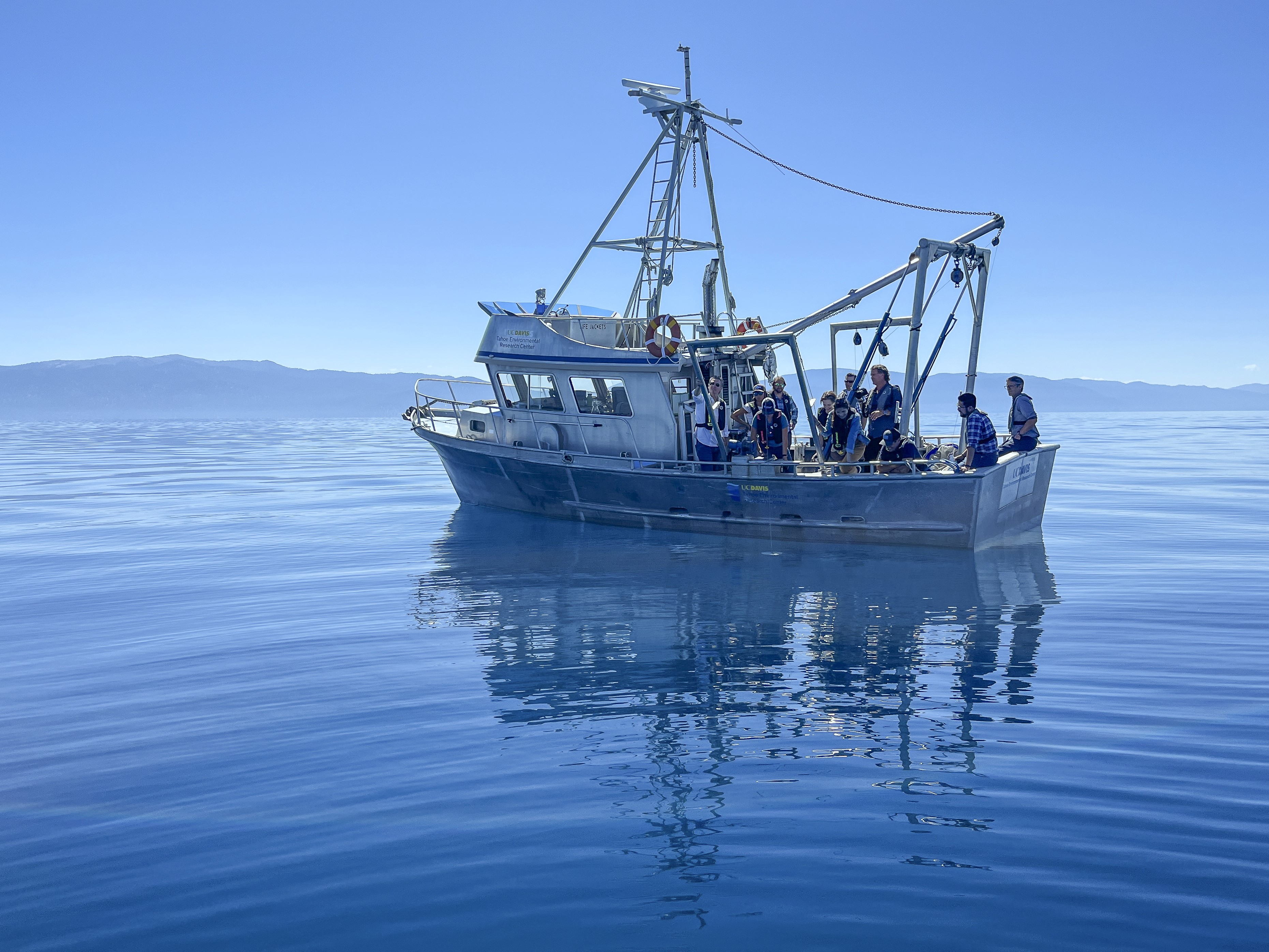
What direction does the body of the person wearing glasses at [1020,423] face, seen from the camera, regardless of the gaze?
to the viewer's left

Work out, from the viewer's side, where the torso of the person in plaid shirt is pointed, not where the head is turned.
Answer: to the viewer's left

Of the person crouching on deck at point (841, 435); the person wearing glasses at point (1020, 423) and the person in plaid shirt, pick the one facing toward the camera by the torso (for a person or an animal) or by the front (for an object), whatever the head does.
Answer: the person crouching on deck

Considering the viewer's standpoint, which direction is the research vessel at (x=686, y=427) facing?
facing away from the viewer and to the left of the viewer

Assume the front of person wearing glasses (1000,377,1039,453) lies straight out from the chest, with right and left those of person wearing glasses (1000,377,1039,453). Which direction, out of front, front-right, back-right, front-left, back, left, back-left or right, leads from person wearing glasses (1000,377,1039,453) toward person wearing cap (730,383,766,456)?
front

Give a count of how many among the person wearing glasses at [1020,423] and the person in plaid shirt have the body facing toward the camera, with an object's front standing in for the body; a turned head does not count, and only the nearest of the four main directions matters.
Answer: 0

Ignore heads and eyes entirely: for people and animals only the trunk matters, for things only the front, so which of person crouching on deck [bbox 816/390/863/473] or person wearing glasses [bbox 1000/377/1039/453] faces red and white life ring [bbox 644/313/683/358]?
the person wearing glasses

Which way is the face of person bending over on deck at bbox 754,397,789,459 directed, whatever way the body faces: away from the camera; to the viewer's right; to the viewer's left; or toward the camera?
toward the camera

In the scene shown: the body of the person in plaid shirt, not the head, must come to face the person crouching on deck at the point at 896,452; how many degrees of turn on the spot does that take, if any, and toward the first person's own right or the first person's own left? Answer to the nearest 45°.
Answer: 0° — they already face them

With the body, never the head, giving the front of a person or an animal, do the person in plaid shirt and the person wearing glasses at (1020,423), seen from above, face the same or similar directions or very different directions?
same or similar directions

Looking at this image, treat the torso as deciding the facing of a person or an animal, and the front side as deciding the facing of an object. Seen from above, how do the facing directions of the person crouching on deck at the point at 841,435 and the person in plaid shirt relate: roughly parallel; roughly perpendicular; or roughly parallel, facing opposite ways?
roughly perpendicular

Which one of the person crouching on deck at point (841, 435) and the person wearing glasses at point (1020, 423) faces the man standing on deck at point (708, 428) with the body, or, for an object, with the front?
the person wearing glasses

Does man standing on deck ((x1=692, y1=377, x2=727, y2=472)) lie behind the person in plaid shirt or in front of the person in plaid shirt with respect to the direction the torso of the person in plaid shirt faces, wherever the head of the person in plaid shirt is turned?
in front

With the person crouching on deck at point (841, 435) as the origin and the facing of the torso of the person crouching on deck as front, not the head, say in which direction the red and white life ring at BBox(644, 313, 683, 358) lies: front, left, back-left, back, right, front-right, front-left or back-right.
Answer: right

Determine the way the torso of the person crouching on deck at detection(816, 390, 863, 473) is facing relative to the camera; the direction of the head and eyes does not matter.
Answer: toward the camera

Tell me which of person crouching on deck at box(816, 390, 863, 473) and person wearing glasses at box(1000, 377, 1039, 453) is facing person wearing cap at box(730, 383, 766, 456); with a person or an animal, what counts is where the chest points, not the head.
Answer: person wearing glasses at box(1000, 377, 1039, 453)

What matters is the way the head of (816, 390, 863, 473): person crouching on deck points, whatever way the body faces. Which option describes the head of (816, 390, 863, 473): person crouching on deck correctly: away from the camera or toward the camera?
toward the camera

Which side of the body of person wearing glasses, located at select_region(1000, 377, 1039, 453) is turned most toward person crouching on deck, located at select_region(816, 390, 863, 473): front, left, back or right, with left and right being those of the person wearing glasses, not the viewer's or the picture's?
front

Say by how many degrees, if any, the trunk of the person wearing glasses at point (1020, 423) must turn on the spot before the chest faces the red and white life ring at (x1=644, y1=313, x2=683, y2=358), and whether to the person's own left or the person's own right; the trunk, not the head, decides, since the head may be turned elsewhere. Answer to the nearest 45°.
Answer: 0° — they already face it
